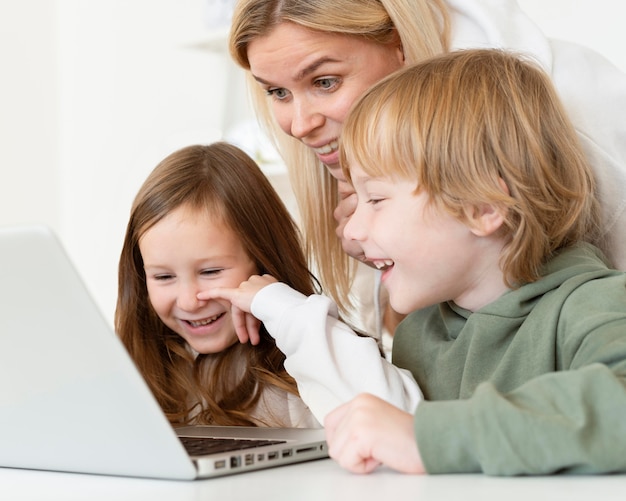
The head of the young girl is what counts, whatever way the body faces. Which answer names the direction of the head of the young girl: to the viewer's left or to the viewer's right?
to the viewer's left

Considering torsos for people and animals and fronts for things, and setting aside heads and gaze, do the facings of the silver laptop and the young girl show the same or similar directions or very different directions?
very different directions

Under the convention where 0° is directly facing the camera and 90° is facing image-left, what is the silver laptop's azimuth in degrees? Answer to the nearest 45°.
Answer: approximately 225°

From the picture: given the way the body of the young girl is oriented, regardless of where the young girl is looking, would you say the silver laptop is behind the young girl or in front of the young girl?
in front

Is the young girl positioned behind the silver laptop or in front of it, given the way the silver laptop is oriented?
in front
